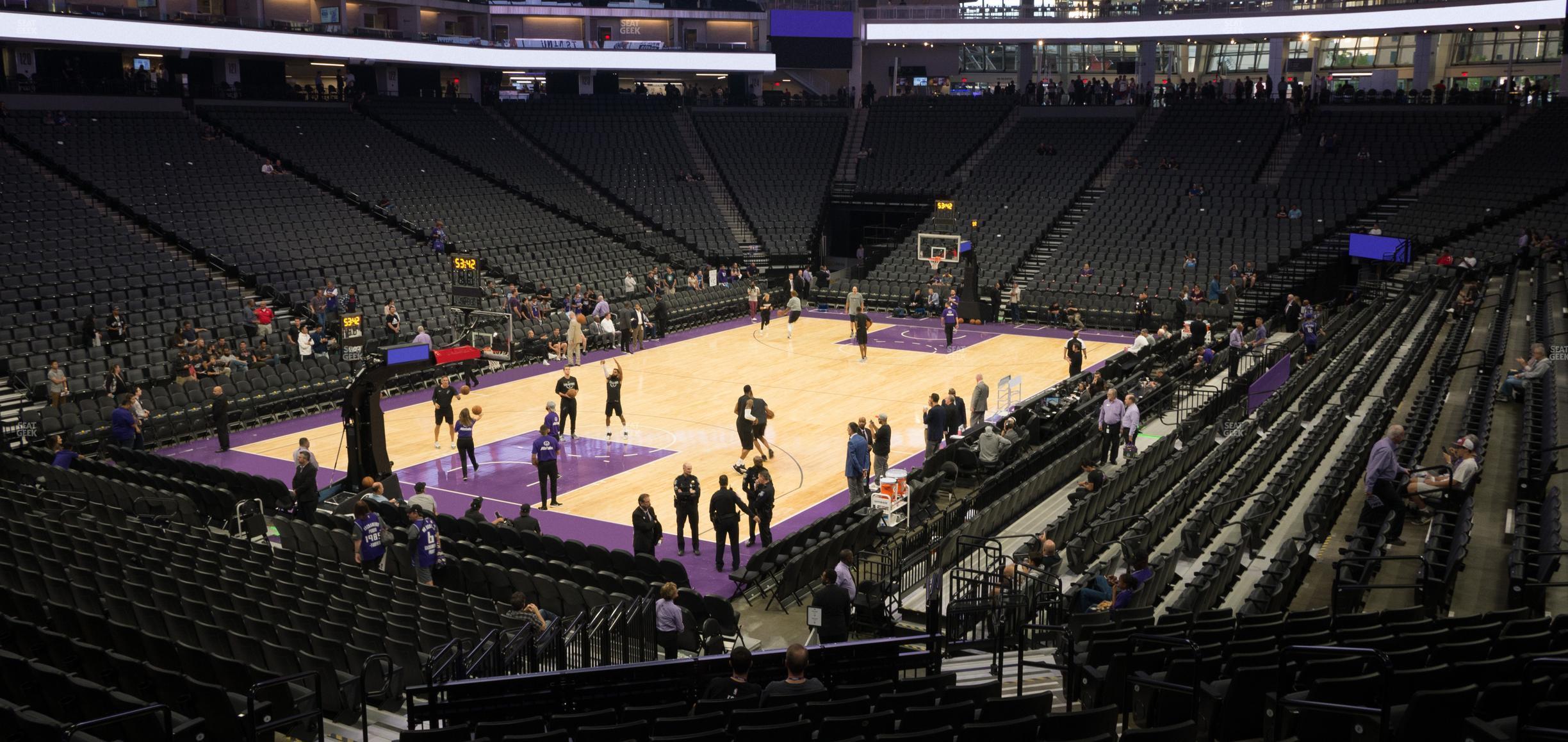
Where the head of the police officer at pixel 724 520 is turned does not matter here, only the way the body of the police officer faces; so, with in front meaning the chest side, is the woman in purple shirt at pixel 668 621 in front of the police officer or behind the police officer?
behind

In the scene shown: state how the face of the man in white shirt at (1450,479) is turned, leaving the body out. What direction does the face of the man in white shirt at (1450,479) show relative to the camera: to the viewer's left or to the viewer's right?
to the viewer's left

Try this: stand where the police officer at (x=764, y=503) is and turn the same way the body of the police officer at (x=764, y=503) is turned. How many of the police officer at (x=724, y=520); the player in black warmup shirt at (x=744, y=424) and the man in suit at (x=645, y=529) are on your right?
1

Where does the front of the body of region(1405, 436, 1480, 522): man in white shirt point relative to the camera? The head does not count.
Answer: to the viewer's left

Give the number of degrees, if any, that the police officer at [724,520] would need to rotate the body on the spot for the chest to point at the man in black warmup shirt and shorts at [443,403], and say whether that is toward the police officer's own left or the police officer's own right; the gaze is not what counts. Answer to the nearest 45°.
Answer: approximately 45° to the police officer's own left

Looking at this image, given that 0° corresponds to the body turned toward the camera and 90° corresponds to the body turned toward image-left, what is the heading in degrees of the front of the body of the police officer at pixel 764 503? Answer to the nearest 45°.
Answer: approximately 90°

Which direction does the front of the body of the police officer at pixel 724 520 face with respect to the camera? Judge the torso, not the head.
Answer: away from the camera

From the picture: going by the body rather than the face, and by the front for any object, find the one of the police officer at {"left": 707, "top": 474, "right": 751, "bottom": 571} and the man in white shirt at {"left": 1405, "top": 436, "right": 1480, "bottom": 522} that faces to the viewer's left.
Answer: the man in white shirt

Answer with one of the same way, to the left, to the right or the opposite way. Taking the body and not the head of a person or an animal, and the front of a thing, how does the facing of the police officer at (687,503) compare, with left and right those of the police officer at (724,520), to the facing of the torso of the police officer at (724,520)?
the opposite way

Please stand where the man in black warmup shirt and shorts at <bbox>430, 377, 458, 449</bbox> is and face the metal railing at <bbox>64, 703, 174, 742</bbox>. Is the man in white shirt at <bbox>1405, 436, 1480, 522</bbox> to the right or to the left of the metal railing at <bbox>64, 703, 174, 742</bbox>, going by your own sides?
left

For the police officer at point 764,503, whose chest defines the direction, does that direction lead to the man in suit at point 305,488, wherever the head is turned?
yes
